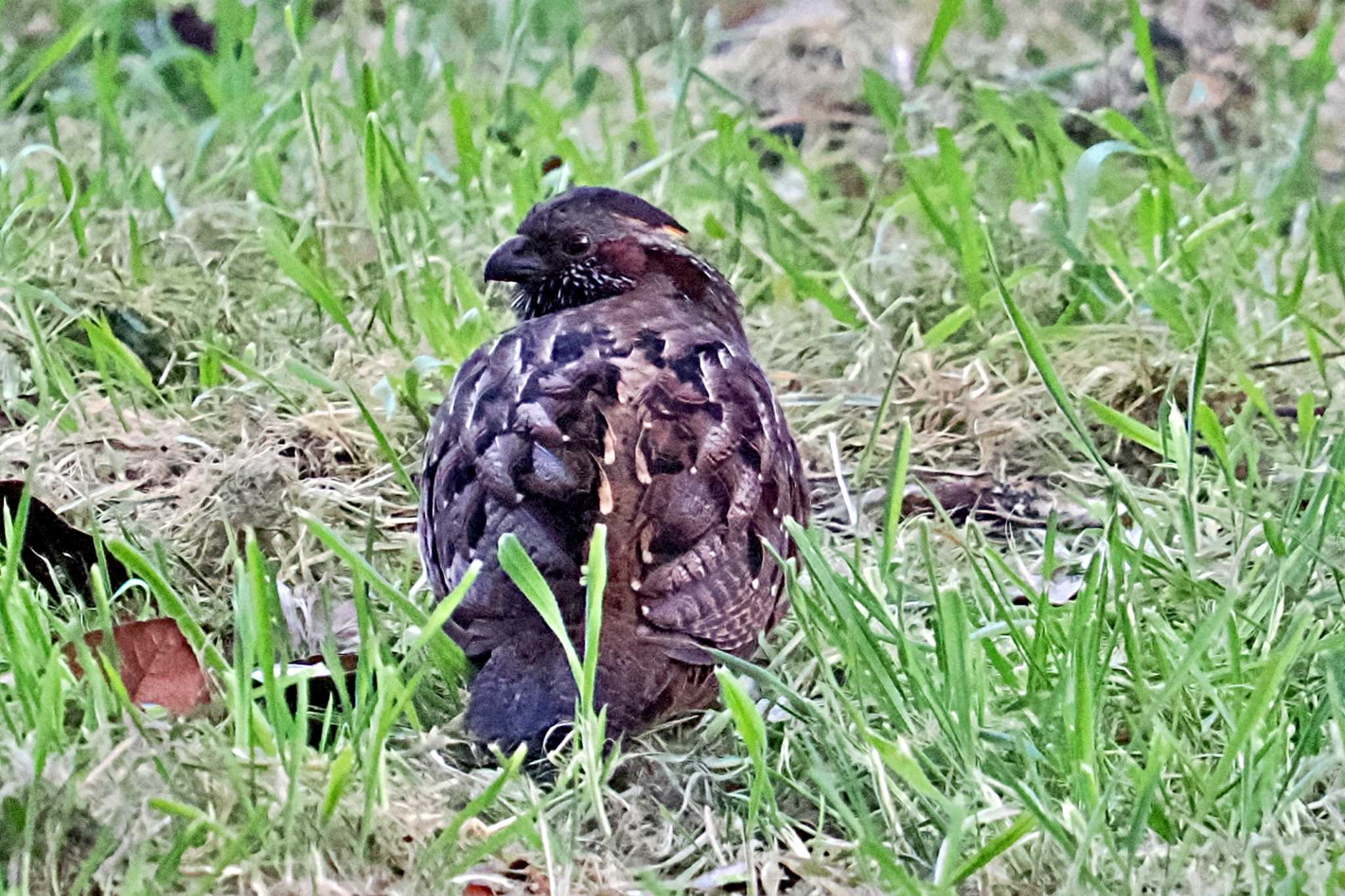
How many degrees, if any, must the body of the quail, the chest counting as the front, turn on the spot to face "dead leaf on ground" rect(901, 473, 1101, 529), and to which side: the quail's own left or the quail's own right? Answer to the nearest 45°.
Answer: approximately 45° to the quail's own right

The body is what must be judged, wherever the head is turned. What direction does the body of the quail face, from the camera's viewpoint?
away from the camera

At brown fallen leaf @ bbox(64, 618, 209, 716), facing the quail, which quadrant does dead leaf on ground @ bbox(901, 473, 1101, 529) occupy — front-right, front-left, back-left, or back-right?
front-left

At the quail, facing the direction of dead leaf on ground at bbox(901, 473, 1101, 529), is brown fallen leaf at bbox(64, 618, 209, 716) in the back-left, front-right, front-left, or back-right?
back-left

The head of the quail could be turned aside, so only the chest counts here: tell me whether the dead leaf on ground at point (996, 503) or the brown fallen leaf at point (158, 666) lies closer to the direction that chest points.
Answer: the dead leaf on ground

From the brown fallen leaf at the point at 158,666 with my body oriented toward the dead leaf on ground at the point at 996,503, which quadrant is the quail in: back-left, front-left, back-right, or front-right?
front-right

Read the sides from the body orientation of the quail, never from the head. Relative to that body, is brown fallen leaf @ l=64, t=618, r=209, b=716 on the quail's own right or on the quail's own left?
on the quail's own left
